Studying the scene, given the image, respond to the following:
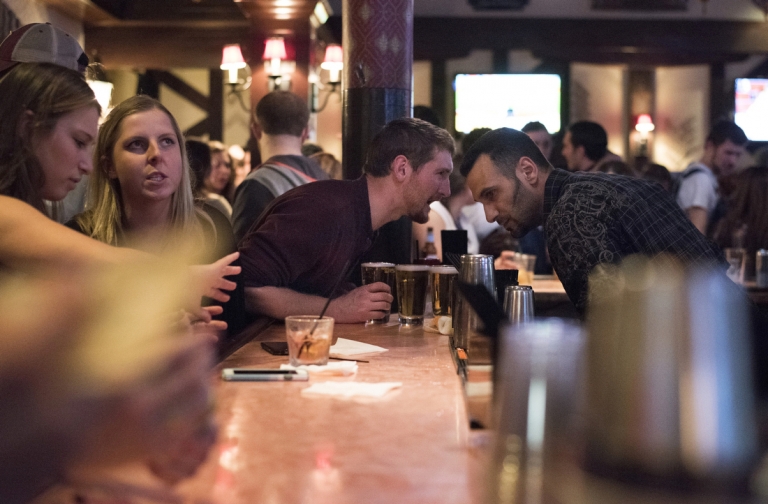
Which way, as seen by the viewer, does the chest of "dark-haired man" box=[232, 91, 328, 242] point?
away from the camera

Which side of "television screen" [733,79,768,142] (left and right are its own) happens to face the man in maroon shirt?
front

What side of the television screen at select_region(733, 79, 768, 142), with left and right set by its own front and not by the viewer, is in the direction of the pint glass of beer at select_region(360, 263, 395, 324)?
front

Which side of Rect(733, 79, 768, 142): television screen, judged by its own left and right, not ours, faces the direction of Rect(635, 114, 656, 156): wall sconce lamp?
right

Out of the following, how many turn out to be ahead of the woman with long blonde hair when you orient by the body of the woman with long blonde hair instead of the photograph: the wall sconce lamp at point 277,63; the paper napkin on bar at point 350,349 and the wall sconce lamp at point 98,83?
1

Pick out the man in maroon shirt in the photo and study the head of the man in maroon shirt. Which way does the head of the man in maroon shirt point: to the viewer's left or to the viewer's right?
to the viewer's right

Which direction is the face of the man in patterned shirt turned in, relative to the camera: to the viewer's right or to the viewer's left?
to the viewer's left

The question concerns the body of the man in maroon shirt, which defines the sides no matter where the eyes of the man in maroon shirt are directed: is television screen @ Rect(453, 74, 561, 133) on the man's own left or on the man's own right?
on the man's own left

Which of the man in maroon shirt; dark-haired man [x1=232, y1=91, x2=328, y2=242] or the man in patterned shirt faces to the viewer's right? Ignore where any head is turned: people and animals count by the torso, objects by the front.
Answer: the man in maroon shirt

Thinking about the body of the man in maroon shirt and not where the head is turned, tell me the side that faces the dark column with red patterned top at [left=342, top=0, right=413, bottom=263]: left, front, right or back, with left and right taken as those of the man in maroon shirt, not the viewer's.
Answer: left

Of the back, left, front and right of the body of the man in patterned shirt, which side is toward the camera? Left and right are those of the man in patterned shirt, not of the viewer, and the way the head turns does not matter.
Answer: left

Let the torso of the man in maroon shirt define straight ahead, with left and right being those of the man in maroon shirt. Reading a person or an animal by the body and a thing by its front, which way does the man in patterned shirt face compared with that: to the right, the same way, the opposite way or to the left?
the opposite way

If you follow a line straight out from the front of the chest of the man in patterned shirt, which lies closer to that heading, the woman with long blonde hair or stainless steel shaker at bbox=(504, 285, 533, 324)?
the woman with long blonde hair
